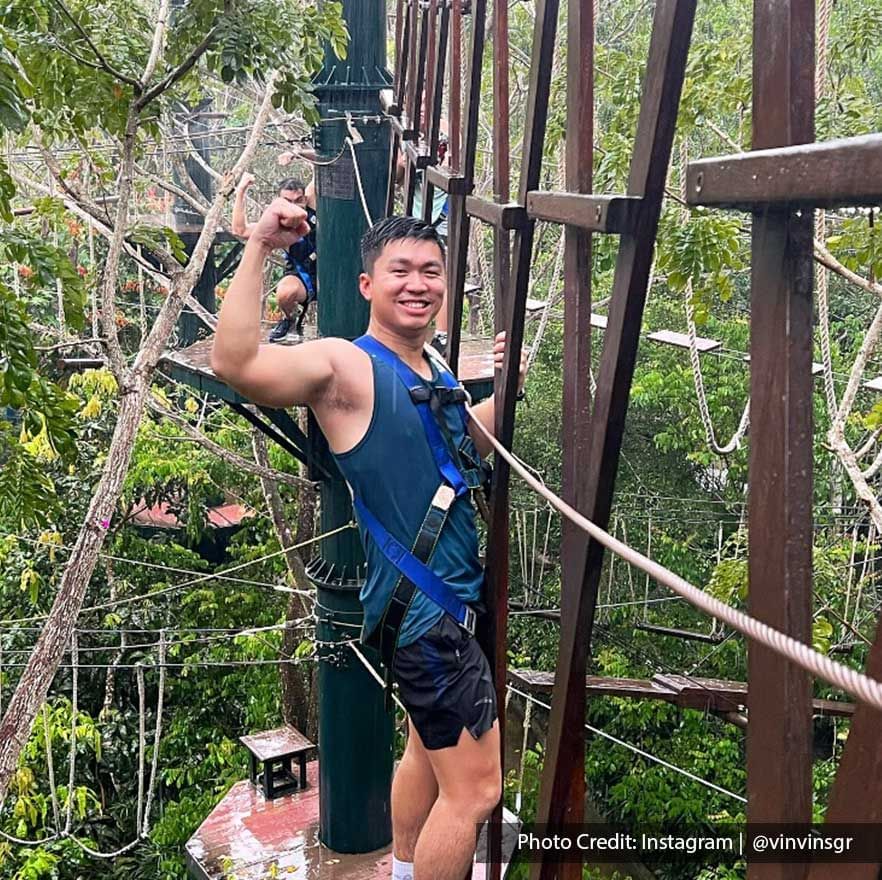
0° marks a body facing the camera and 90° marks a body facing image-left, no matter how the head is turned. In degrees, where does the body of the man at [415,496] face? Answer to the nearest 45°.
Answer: approximately 315°

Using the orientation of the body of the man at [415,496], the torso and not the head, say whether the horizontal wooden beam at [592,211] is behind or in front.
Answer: in front

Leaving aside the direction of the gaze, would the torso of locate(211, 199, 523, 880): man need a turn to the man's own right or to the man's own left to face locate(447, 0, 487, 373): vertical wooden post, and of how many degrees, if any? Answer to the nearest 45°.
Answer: approximately 135° to the man's own left

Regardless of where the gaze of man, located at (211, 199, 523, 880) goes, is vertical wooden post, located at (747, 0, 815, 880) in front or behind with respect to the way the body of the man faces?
in front

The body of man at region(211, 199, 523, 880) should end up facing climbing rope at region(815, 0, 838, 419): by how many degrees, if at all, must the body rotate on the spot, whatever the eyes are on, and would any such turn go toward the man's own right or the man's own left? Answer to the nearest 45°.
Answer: approximately 90° to the man's own left

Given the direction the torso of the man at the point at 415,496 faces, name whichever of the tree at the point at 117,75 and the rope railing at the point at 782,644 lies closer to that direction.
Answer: the rope railing

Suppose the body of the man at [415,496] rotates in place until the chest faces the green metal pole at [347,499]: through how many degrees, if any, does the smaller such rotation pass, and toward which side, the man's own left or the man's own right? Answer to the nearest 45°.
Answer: approximately 135° to the man's own left

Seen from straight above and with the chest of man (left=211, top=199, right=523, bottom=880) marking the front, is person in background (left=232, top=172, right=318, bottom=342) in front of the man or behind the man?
behind

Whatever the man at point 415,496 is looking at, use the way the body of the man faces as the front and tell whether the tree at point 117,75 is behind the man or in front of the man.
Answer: behind
